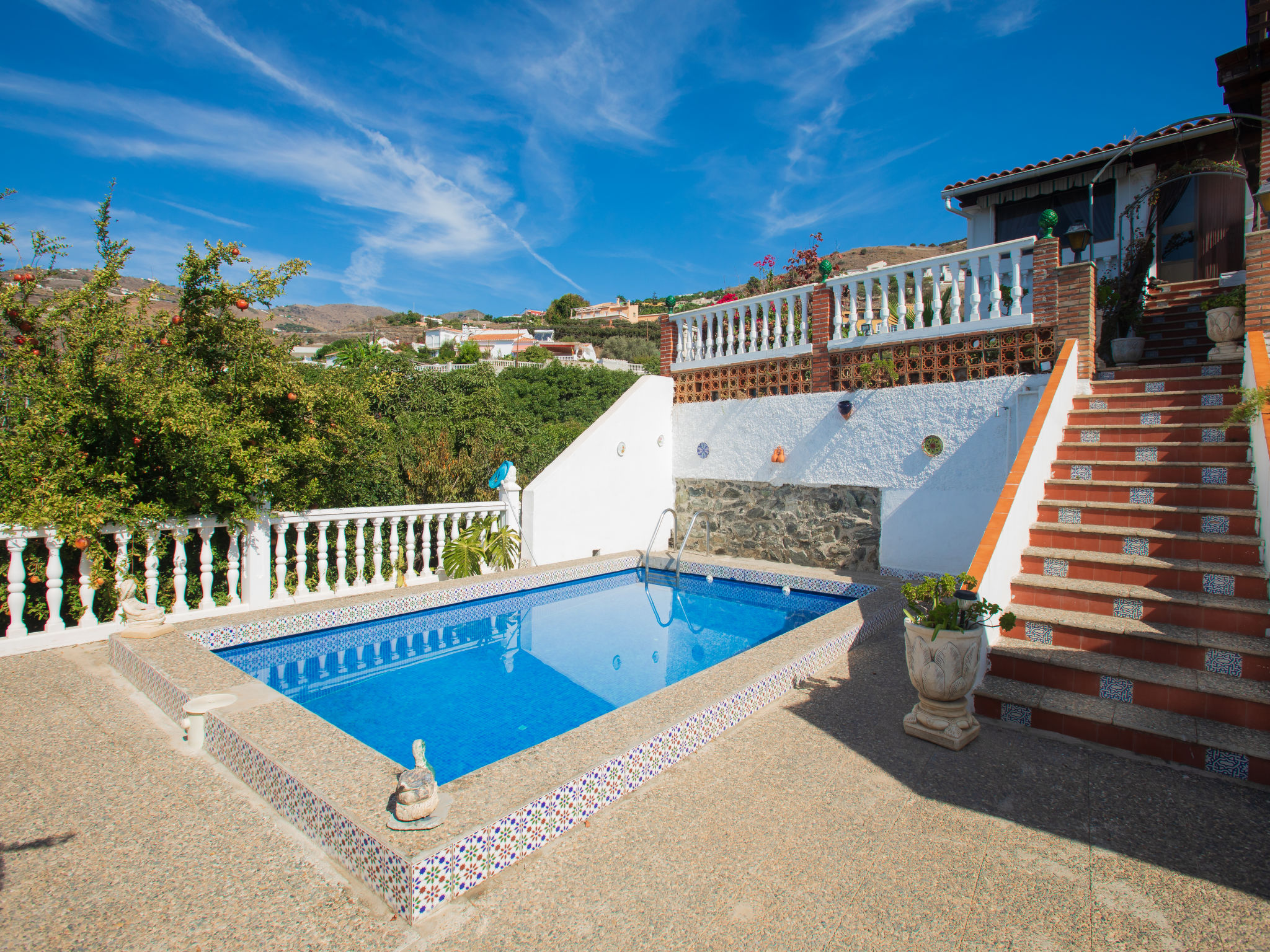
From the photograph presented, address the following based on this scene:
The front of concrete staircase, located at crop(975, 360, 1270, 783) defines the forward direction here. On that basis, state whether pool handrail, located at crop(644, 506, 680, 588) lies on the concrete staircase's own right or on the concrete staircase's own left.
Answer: on the concrete staircase's own right

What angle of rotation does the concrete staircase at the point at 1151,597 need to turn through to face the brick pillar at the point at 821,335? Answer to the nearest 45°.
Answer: approximately 135° to its right

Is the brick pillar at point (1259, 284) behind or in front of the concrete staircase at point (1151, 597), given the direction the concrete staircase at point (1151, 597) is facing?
behind

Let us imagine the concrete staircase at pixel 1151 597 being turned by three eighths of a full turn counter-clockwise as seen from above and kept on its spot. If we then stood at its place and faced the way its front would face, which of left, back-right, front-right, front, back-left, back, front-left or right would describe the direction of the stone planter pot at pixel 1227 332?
front-left

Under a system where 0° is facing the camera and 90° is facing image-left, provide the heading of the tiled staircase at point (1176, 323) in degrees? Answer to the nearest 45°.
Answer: approximately 0°

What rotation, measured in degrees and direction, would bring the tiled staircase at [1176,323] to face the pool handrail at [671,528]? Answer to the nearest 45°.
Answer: approximately 45° to its right

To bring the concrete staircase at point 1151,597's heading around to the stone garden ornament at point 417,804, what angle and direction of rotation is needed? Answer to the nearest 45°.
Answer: approximately 45° to its right

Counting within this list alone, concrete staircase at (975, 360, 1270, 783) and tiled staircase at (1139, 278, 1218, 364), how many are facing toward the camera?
2

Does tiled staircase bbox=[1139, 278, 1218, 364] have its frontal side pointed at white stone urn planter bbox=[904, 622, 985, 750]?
yes
